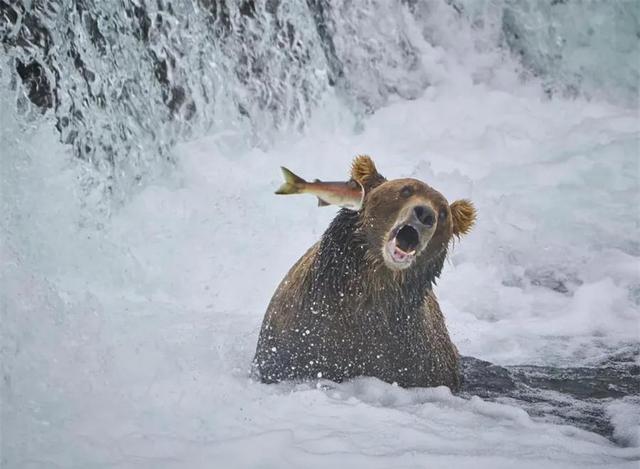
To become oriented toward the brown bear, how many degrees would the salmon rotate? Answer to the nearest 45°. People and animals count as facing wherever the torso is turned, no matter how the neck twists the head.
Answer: approximately 45° to its left

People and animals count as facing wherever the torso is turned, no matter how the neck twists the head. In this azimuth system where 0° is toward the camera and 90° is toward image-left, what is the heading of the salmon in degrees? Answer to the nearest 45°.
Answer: approximately 270°
